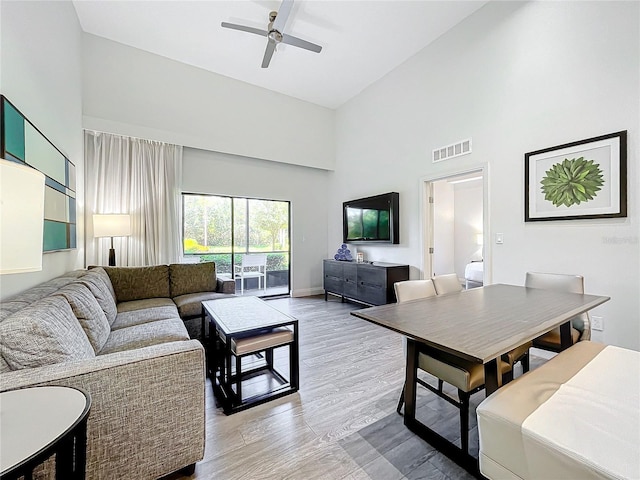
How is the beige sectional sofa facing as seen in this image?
to the viewer's right

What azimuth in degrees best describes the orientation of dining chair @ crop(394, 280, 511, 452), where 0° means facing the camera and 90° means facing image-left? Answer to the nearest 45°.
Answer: approximately 315°

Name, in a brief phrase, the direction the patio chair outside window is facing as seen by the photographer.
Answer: facing the viewer and to the left of the viewer

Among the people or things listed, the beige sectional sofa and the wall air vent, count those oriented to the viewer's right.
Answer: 1

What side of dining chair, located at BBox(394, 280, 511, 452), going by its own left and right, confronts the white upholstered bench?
front

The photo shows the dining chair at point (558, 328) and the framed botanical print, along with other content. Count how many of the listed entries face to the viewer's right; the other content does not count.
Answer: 0

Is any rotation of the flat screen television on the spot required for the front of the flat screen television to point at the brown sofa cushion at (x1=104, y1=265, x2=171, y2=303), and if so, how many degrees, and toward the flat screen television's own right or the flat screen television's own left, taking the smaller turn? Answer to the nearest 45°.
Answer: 0° — it already faces it

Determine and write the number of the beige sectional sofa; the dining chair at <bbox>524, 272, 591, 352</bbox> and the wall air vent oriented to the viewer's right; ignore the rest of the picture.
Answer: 1

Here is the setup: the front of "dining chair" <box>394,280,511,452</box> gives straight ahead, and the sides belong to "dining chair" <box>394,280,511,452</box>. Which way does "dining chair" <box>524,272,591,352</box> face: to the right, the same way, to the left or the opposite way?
to the right

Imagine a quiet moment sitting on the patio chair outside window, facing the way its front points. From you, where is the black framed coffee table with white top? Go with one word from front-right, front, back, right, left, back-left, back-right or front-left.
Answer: front-left

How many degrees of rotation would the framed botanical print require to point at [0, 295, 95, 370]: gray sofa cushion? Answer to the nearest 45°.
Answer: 0° — it already faces it

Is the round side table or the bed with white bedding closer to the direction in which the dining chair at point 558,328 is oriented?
the round side table

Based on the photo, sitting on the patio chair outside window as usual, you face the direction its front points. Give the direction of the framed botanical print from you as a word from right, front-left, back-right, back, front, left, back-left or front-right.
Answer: left

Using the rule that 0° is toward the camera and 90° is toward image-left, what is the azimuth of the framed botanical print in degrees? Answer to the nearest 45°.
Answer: approximately 45°
